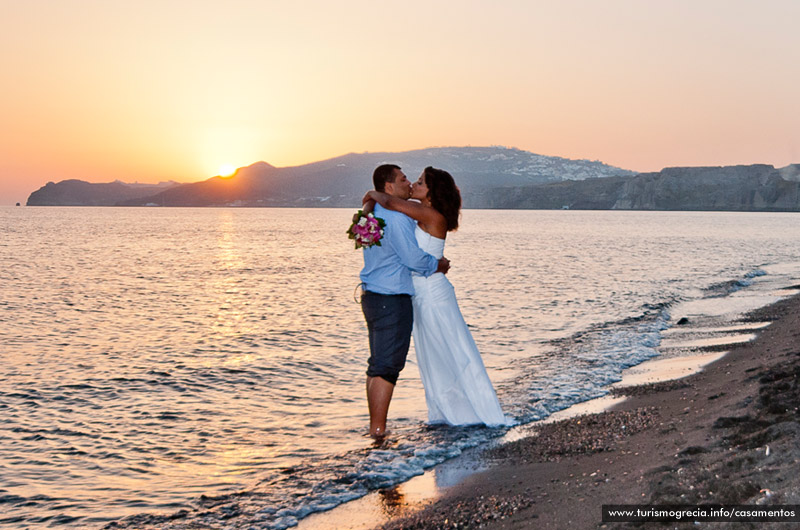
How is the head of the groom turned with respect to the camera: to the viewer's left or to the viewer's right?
to the viewer's right

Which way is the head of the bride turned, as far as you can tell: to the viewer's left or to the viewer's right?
to the viewer's left

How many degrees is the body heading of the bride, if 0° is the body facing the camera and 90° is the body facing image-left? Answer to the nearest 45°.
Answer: approximately 90°

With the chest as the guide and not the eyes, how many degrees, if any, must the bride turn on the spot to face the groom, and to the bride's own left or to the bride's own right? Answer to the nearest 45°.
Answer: approximately 45° to the bride's own left
